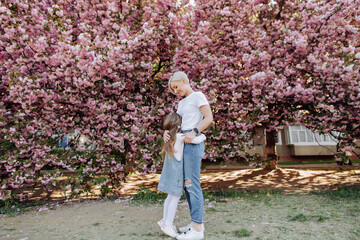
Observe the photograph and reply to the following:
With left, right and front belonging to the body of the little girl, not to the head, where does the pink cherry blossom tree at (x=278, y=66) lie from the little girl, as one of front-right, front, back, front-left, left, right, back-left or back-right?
front-left

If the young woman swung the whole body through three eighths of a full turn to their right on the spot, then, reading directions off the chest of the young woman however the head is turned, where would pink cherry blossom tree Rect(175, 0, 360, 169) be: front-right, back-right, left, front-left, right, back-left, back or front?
front

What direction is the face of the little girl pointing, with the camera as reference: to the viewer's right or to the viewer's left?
to the viewer's right

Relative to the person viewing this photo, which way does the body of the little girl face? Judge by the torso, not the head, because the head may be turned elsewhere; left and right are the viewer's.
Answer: facing to the right of the viewer

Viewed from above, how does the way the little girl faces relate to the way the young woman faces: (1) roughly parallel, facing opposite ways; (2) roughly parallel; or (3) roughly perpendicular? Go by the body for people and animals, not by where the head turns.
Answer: roughly parallel, facing opposite ways
